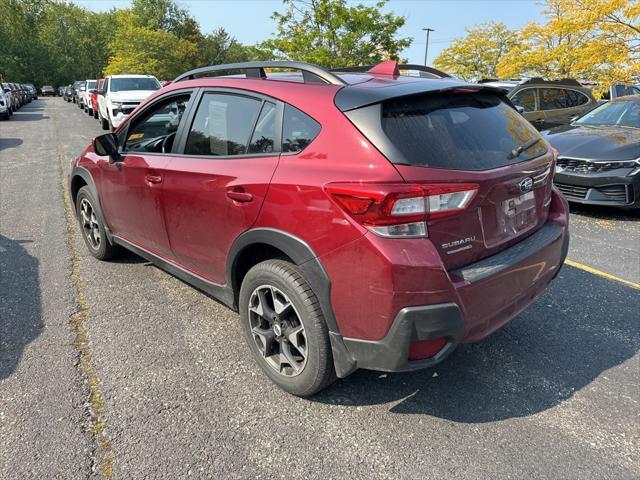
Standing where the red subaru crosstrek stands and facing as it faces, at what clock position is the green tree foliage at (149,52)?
The green tree foliage is roughly at 1 o'clock from the red subaru crosstrek.

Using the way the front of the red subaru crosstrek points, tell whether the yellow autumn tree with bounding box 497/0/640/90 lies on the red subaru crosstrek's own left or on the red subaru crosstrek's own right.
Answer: on the red subaru crosstrek's own right

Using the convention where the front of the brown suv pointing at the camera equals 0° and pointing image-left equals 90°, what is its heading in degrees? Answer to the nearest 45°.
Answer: approximately 45°

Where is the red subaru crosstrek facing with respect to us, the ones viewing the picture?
facing away from the viewer and to the left of the viewer

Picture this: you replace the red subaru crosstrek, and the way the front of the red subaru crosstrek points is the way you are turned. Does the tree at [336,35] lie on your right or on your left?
on your right

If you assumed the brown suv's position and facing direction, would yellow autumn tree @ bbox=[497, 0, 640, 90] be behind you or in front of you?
behind

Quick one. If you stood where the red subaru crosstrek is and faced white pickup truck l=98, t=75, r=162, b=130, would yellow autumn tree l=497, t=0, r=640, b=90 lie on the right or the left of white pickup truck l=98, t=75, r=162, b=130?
right

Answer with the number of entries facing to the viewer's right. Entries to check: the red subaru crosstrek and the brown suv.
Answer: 0

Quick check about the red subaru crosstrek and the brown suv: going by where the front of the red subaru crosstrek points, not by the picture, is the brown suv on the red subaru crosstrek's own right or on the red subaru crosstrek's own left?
on the red subaru crosstrek's own right

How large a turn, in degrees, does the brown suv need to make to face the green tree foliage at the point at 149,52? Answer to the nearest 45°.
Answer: approximately 90° to its right

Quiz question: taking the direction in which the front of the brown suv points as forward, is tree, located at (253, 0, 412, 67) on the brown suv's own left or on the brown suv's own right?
on the brown suv's own right

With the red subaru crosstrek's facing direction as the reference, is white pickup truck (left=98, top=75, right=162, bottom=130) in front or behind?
in front
